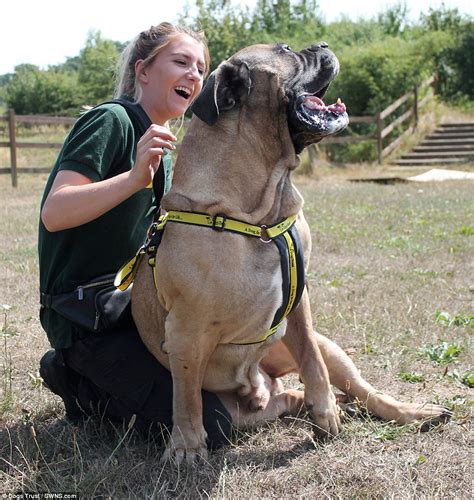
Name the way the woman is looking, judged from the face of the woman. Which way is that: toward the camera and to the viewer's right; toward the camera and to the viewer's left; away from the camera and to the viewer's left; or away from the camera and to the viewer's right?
toward the camera and to the viewer's right

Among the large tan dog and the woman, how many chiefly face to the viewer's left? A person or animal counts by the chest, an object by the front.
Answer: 0

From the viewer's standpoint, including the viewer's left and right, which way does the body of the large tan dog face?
facing the viewer and to the right of the viewer

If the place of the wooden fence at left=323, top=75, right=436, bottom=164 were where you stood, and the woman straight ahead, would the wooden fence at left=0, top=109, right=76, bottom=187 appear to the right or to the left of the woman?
right

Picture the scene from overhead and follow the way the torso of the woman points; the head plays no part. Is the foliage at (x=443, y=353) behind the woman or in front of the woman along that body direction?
in front

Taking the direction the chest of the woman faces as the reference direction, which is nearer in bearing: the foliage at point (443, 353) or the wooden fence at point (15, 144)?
the foliage

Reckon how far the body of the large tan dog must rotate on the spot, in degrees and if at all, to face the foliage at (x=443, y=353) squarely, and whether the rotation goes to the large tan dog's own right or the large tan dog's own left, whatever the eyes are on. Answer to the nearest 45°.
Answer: approximately 90° to the large tan dog's own left

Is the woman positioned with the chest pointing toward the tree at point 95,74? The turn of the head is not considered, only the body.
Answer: no

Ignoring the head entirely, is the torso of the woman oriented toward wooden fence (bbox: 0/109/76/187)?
no

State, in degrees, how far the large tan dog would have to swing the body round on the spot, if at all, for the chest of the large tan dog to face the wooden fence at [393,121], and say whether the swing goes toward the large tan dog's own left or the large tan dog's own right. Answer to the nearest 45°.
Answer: approximately 135° to the large tan dog's own left

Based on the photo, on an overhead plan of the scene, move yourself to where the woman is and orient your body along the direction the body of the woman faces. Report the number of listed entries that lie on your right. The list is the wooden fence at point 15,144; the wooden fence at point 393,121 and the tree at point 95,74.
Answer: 0

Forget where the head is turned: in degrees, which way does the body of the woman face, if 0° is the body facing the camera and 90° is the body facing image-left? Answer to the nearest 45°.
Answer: approximately 270°
